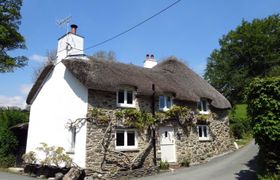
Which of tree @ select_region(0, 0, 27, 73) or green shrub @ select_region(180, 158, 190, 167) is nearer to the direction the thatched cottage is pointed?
the green shrub

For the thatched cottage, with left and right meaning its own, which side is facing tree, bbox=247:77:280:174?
front

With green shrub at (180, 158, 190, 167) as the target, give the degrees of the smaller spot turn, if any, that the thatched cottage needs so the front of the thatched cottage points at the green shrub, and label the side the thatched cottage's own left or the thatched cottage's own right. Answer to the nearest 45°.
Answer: approximately 45° to the thatched cottage's own left

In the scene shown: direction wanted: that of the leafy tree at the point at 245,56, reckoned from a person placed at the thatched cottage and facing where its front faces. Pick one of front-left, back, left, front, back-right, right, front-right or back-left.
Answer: left

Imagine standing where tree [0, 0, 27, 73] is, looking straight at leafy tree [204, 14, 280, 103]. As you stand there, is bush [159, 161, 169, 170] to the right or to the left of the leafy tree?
right

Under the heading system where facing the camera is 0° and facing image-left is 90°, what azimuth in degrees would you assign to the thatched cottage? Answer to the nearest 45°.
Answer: approximately 315°
